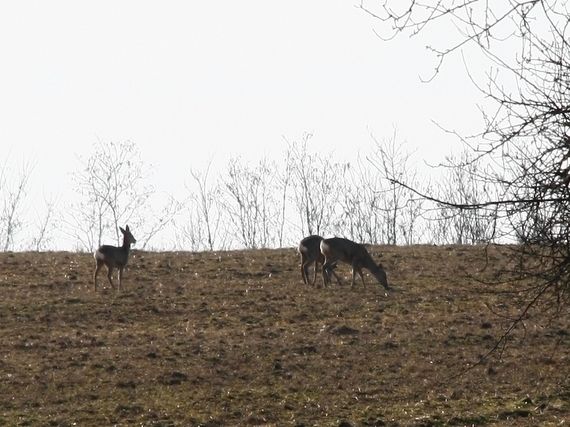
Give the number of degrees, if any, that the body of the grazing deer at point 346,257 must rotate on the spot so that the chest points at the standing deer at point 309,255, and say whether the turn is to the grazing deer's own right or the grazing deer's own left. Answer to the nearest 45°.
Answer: approximately 180°

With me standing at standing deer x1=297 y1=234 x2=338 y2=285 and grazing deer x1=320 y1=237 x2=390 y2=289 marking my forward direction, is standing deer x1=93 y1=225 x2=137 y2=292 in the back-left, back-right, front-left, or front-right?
back-right

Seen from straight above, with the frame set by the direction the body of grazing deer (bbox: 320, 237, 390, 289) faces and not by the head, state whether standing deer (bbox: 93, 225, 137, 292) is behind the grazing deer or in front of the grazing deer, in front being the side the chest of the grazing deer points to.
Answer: behind

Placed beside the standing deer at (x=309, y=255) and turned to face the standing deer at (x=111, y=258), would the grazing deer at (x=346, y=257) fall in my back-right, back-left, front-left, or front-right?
back-left

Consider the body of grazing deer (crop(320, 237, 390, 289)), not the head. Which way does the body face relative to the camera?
to the viewer's right
